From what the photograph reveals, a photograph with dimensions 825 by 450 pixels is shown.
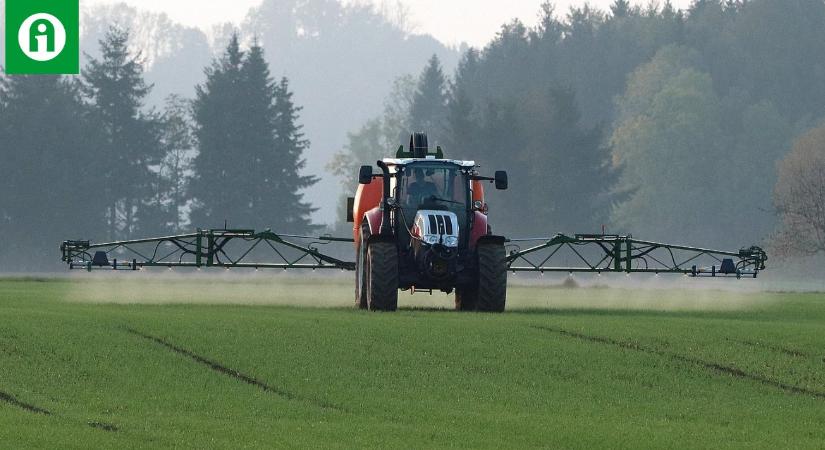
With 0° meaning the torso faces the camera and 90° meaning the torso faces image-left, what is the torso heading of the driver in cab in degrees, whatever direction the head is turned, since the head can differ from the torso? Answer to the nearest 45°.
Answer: approximately 0°
